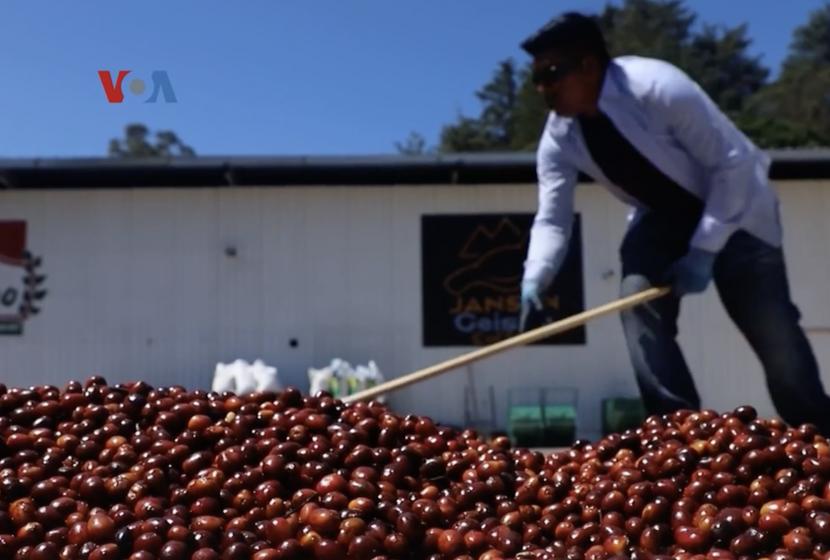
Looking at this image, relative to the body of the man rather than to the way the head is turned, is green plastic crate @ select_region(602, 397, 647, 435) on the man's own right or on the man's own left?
on the man's own right

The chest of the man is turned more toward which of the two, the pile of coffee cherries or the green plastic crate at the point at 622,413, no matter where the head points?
the pile of coffee cherries

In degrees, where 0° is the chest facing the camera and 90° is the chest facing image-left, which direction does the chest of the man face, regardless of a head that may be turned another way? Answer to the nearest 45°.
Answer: approximately 45°

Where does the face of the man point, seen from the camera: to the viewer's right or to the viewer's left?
to the viewer's left

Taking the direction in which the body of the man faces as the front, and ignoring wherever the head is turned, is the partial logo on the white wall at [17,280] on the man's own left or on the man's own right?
on the man's own right
